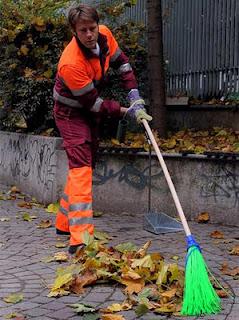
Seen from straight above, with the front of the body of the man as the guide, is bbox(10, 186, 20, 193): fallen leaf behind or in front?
behind

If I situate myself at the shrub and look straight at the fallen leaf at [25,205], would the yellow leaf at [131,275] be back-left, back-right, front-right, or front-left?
front-left

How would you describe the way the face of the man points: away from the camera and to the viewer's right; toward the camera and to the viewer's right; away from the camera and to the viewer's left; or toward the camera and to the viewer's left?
toward the camera and to the viewer's right

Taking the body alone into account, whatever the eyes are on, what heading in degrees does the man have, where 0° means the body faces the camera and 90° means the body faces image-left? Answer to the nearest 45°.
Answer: approximately 315°

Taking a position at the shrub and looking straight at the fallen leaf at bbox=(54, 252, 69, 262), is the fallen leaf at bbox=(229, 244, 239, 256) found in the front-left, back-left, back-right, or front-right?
front-left

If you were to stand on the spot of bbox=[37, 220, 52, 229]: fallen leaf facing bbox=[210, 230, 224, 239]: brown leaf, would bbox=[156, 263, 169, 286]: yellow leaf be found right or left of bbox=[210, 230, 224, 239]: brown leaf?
right

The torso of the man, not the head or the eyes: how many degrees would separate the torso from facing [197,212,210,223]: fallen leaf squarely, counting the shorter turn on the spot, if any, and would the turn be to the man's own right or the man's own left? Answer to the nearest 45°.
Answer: approximately 90° to the man's own left

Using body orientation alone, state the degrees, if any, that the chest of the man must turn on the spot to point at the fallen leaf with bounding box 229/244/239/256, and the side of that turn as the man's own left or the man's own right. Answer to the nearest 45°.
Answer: approximately 45° to the man's own left

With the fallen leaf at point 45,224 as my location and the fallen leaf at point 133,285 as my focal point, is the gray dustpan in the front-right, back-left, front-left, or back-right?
front-left

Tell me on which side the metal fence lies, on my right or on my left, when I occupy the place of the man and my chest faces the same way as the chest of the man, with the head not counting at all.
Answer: on my left
